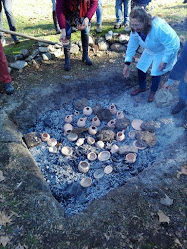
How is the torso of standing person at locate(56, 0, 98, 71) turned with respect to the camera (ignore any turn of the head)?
toward the camera

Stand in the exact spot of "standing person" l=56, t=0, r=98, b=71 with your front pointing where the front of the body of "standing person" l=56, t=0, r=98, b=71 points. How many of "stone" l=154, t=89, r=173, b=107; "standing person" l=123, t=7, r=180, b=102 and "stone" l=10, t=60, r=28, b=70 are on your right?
1

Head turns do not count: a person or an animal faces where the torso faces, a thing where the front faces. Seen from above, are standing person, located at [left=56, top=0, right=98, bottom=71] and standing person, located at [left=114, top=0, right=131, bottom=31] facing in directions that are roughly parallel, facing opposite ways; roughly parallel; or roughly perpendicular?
roughly parallel

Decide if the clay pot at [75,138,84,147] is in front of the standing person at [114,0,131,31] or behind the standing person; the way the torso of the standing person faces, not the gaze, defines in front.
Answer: in front

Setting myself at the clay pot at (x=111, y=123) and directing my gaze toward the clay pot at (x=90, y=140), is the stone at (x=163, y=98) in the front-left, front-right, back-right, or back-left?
back-left

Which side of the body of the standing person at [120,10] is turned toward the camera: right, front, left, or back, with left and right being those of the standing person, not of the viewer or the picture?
front

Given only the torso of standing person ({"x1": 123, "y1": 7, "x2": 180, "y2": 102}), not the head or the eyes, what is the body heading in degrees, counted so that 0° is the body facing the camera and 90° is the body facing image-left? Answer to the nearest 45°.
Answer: approximately 45°

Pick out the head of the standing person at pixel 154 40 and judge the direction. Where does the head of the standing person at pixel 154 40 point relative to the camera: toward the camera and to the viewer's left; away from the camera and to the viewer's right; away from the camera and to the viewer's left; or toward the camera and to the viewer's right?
toward the camera and to the viewer's left

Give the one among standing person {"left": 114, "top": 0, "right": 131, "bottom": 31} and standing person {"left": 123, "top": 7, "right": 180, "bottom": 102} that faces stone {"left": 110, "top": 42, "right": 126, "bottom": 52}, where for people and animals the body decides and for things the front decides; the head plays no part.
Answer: standing person {"left": 114, "top": 0, "right": 131, "bottom": 31}

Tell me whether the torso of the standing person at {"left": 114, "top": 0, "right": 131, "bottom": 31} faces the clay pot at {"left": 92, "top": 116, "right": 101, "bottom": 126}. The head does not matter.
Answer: yes

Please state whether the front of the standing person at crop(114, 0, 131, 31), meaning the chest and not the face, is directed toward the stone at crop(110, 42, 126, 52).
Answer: yes

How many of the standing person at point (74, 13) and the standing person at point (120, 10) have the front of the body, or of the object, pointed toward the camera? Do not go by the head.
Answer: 2

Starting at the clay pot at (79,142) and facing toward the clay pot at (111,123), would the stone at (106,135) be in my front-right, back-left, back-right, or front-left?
front-right
